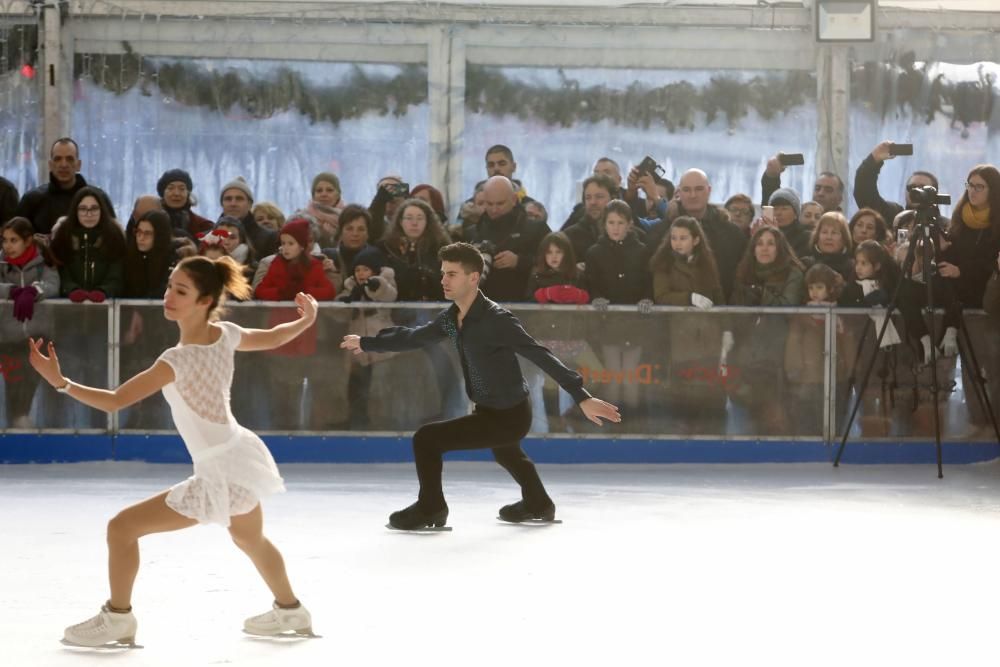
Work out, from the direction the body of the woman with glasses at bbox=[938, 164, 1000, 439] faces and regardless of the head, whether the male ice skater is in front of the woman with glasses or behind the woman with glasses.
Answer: in front

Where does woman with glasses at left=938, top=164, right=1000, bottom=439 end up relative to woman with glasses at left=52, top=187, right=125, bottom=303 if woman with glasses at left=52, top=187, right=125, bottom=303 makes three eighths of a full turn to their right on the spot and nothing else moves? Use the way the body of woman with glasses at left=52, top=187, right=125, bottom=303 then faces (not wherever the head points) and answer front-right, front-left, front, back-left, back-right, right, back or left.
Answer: back-right

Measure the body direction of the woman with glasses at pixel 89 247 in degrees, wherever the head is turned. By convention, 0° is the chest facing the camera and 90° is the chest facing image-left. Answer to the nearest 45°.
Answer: approximately 0°

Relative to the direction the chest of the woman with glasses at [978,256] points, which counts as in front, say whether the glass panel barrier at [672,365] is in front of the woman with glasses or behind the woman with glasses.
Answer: in front
